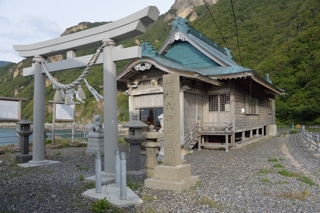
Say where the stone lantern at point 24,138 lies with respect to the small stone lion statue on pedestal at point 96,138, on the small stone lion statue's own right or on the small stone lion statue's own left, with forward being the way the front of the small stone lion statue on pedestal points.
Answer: on the small stone lion statue's own right

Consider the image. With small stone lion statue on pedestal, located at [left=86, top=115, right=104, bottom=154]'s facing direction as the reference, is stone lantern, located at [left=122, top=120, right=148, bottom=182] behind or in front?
in front

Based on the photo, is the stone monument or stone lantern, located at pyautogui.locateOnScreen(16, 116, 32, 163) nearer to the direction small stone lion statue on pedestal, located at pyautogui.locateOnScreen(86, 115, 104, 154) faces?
the stone monument
